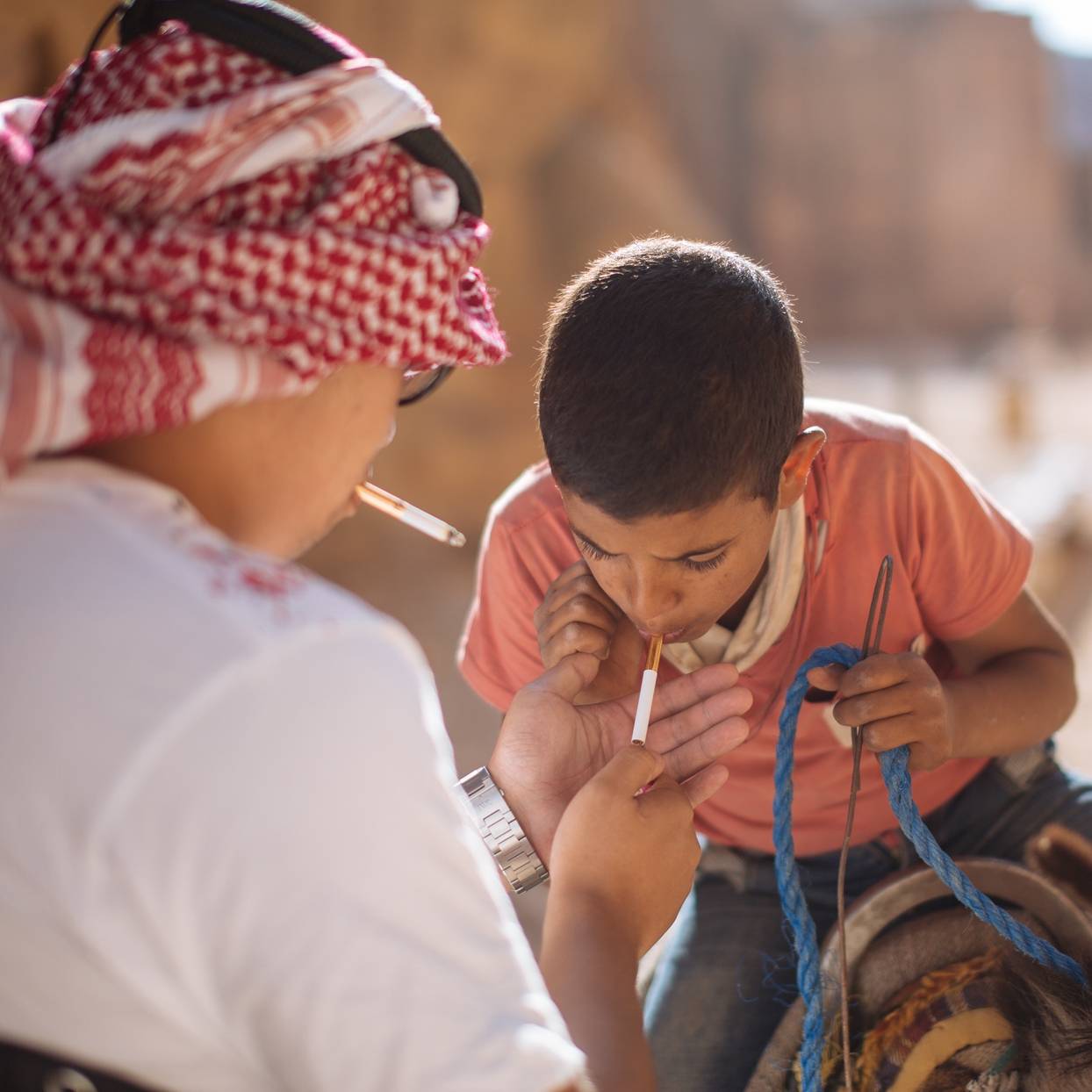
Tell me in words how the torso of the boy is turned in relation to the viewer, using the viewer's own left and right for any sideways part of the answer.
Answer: facing the viewer and to the left of the viewer

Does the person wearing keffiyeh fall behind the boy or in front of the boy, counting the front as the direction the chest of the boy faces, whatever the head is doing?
in front

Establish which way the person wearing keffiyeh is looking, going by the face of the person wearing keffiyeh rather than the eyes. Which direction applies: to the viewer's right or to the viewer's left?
to the viewer's right

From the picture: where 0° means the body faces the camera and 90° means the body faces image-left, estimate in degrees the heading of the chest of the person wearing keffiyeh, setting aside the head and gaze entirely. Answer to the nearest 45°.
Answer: approximately 225°

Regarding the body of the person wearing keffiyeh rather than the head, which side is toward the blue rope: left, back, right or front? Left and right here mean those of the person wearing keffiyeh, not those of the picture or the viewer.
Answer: front

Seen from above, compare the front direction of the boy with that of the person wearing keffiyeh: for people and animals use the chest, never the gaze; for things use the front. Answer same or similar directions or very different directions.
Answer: very different directions

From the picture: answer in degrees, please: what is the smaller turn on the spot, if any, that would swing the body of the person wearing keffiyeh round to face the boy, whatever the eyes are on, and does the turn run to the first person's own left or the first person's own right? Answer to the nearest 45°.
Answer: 0° — they already face them

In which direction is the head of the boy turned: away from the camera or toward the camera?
toward the camera
